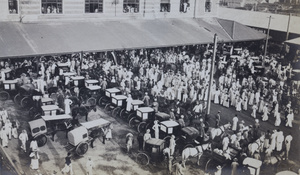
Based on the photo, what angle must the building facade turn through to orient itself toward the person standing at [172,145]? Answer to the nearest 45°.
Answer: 0° — it already faces them

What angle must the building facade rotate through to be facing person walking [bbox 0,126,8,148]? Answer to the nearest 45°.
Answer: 0° — it already faces them

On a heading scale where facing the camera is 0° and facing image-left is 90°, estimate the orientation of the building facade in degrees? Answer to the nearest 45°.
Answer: approximately 0°

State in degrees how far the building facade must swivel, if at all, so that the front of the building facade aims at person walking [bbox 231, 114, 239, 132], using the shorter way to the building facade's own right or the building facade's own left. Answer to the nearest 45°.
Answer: approximately 45° to the building facade's own left

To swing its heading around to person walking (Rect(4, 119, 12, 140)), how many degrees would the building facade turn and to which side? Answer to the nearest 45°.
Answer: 0° — it already faces them
